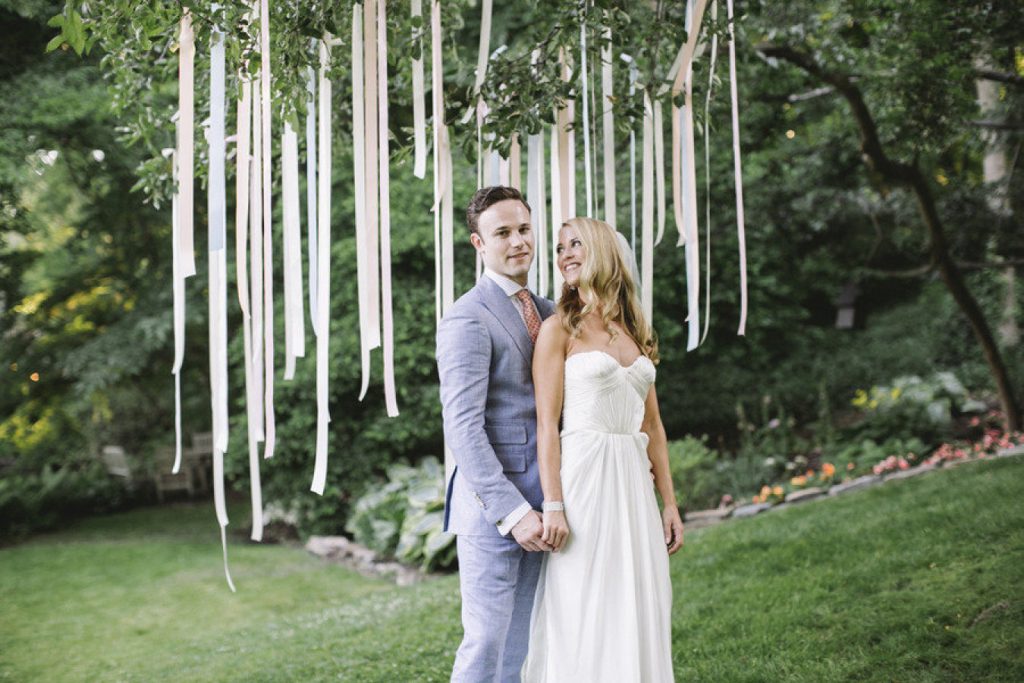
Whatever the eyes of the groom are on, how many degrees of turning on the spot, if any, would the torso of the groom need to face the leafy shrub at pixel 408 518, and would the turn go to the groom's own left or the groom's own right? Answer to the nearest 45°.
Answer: approximately 135° to the groom's own left

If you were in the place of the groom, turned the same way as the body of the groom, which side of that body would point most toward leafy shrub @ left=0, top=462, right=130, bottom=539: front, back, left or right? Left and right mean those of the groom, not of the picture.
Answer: back
